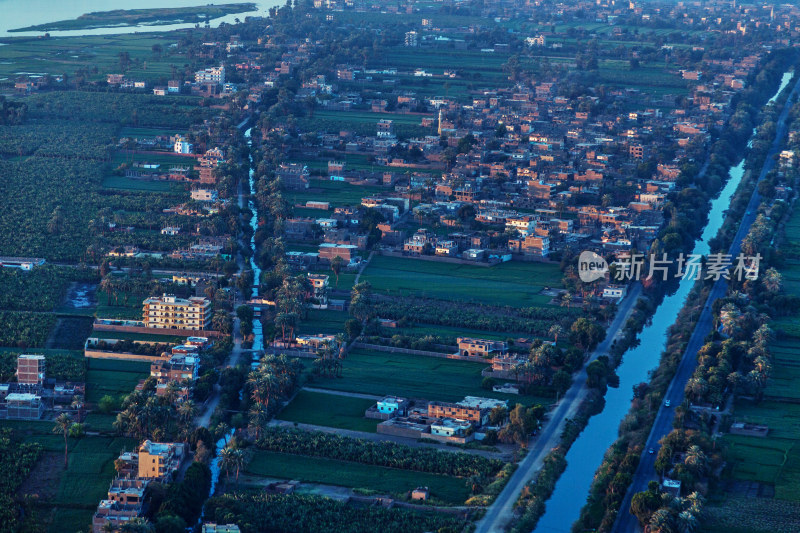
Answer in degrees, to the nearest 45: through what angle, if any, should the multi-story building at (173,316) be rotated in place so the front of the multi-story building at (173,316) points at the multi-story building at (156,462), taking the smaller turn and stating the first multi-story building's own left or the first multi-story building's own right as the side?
0° — it already faces it

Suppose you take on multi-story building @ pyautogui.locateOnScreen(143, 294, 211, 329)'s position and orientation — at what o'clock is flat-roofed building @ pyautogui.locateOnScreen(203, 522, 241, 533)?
The flat-roofed building is roughly at 12 o'clock from the multi-story building.

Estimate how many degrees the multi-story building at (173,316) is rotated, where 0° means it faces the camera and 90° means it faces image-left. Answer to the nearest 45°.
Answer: approximately 0°

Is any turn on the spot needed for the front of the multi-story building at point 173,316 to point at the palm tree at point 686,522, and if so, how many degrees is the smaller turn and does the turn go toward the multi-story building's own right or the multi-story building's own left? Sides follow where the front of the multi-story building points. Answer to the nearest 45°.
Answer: approximately 45° to the multi-story building's own left

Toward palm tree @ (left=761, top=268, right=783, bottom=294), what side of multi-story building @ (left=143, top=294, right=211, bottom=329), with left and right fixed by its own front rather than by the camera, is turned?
left

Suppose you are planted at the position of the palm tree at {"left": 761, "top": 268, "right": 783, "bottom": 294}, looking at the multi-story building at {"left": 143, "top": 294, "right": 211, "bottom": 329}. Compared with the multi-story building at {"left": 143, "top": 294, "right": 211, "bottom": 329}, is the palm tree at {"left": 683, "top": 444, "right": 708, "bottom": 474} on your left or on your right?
left

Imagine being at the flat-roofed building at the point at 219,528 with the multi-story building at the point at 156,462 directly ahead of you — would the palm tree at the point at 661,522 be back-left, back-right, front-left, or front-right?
back-right

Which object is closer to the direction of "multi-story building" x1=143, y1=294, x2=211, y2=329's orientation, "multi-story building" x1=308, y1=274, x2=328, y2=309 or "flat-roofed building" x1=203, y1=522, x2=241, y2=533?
the flat-roofed building

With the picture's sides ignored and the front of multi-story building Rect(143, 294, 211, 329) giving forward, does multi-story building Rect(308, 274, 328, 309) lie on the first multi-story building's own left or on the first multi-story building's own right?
on the first multi-story building's own left

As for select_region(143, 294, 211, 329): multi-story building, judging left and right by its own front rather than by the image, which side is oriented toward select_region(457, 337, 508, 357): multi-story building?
left

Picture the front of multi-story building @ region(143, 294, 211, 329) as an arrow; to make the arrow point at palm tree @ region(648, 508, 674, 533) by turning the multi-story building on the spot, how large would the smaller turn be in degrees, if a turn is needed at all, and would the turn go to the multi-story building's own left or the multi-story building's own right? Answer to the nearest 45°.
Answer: approximately 45° to the multi-story building's own left
